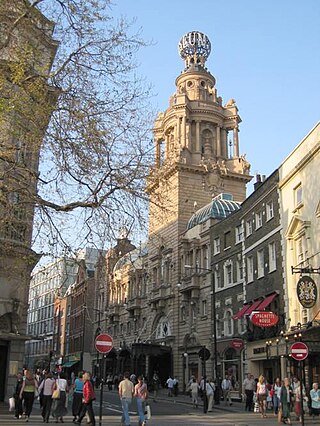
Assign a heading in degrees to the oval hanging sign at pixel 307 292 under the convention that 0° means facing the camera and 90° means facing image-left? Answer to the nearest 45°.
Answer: approximately 0°

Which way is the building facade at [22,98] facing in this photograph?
to the viewer's right

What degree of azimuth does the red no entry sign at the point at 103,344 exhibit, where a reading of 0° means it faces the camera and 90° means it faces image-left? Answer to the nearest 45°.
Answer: approximately 0°

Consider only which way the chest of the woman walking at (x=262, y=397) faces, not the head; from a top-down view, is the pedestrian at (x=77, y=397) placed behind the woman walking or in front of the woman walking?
in front

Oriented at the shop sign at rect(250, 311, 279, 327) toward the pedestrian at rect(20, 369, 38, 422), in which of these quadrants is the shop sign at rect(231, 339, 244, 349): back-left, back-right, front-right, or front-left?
back-right

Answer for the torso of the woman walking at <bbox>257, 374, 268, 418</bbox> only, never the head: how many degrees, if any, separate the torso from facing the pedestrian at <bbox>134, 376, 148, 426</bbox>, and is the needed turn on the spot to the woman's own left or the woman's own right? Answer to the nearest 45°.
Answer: approximately 45° to the woman's own right

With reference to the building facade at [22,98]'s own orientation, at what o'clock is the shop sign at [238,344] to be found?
The shop sign is roughly at 10 o'clock from the building facade.

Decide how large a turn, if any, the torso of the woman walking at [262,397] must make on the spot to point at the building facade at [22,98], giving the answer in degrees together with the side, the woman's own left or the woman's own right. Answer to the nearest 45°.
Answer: approximately 45° to the woman's own right

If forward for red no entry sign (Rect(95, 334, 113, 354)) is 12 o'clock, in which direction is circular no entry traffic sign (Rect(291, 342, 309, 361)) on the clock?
The circular no entry traffic sign is roughly at 9 o'clock from the red no entry sign.
